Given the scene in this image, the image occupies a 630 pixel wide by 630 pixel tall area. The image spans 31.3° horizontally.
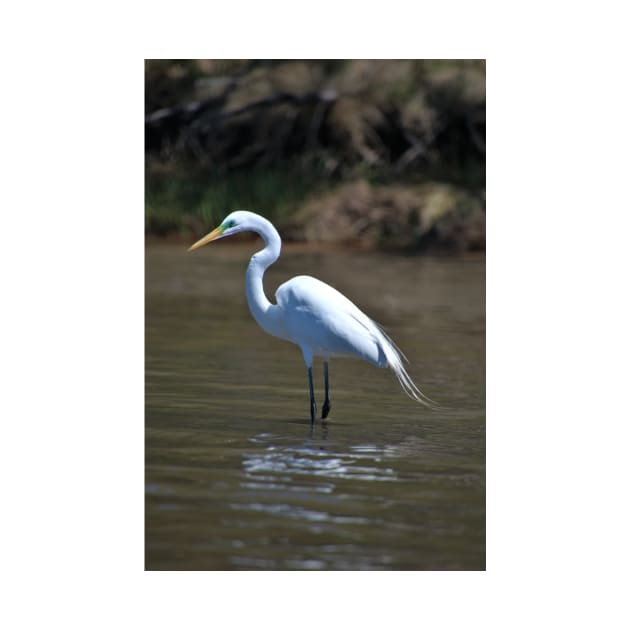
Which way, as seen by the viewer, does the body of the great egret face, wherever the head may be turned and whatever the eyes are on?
to the viewer's left
